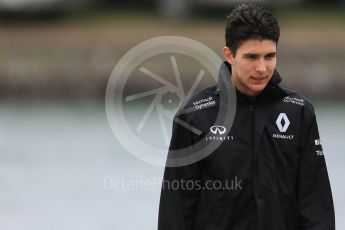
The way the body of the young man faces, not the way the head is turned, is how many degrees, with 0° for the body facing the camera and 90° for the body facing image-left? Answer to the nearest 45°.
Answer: approximately 0°
